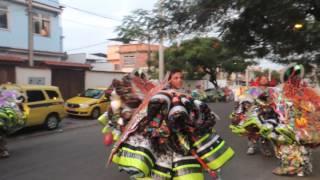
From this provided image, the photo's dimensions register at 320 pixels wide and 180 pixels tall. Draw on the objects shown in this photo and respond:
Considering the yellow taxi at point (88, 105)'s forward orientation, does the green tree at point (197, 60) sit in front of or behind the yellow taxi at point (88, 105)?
behind

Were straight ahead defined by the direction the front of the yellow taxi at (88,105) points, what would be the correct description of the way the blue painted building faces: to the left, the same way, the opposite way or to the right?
to the left

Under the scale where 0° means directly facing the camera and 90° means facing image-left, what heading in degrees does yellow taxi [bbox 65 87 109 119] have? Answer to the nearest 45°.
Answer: approximately 45°

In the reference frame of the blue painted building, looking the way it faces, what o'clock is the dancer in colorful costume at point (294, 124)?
The dancer in colorful costume is roughly at 1 o'clock from the blue painted building.

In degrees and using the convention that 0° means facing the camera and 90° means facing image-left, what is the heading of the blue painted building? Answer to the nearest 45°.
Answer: approximately 315°

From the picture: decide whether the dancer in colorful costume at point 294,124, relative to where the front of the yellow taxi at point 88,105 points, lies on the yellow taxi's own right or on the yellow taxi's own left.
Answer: on the yellow taxi's own left

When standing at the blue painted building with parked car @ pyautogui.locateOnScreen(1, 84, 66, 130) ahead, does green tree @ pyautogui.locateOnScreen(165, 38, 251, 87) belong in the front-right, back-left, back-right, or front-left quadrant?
back-left

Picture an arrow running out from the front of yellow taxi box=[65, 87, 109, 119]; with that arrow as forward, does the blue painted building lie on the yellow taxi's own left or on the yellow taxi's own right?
on the yellow taxi's own right

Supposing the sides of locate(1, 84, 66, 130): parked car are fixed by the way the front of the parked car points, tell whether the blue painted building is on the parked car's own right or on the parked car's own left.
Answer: on the parked car's own right

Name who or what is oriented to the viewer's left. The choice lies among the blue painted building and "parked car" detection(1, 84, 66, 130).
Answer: the parked car

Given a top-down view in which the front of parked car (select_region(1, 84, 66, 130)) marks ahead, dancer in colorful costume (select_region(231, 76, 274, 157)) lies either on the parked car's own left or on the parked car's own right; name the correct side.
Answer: on the parked car's own left

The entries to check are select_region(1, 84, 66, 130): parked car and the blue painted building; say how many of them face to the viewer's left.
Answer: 1

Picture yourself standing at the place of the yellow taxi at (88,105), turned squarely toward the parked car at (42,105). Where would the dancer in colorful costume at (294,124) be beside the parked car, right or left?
left

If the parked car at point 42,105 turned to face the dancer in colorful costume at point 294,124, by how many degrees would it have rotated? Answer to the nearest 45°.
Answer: approximately 135° to its left

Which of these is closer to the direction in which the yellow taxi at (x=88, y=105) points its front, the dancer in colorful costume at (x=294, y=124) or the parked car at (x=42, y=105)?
the parked car

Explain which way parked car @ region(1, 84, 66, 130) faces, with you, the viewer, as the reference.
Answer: facing to the left of the viewer
